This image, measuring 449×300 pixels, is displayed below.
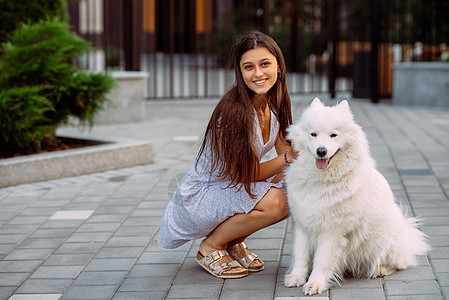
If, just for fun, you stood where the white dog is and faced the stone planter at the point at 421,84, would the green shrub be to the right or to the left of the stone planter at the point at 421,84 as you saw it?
left

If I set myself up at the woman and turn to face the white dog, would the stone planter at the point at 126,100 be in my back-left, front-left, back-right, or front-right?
back-left

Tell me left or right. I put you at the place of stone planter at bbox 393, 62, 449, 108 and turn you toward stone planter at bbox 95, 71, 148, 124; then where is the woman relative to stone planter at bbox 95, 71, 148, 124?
left

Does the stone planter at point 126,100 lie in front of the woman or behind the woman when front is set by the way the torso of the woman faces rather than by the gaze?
behind

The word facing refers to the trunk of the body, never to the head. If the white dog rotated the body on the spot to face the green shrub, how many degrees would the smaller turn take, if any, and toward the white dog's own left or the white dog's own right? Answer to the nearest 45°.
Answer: approximately 90° to the white dog's own right

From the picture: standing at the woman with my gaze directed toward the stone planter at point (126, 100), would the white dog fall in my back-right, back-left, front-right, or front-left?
back-right

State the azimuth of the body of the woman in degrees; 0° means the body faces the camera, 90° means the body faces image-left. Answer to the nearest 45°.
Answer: approximately 315°

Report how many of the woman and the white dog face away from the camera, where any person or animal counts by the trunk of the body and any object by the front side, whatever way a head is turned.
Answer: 0
